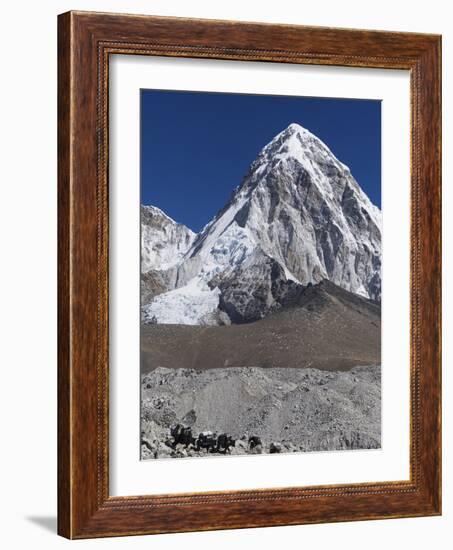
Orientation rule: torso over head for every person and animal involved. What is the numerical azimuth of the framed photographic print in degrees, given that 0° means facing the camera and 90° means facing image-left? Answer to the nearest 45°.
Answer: approximately 315°
